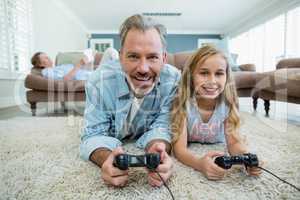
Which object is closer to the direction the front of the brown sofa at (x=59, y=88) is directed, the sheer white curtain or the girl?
the girl

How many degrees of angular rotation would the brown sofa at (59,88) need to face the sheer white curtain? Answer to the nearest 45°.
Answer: approximately 135° to its left

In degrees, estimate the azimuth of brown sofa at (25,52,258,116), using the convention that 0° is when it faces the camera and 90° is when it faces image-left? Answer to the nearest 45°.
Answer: approximately 0°

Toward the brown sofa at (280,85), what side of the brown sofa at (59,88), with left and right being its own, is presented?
left

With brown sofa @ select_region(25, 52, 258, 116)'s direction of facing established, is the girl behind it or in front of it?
in front

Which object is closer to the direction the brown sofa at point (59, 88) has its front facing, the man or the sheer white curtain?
the man

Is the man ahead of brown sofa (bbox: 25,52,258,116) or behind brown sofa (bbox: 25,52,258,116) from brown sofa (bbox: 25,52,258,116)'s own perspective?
ahead
